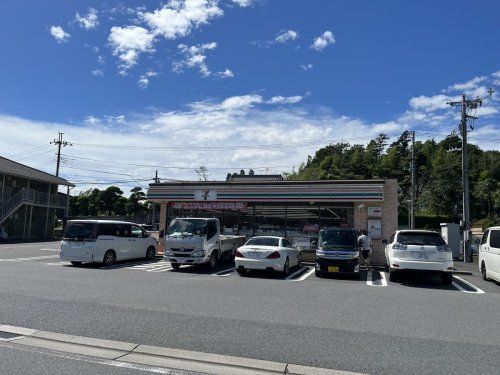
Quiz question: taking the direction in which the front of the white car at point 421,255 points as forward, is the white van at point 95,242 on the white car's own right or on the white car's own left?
on the white car's own left

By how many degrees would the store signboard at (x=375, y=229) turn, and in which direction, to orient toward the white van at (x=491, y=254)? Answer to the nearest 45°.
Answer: approximately 45° to its left

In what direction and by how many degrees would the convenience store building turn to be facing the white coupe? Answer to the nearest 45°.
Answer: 0° — it already faces it

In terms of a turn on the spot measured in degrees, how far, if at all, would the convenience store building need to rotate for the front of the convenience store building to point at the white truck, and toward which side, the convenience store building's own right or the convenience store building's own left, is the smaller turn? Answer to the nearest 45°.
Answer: approximately 45° to the convenience store building's own right

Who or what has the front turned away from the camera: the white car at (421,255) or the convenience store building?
the white car

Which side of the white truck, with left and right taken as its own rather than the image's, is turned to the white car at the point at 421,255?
left

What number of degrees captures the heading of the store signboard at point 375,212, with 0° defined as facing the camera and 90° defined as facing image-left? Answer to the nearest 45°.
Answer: approximately 0°

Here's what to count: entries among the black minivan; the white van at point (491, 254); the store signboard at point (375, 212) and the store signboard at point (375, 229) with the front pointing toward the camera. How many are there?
3

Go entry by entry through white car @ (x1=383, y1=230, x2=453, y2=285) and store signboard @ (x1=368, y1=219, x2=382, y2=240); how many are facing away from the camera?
1

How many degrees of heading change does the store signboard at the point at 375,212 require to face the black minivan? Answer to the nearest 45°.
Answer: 0° — it already faces it
